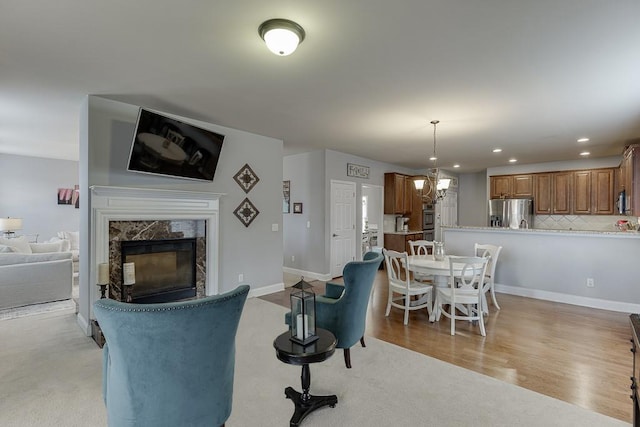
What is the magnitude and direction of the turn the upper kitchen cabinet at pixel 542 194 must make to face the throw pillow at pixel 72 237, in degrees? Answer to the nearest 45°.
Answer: approximately 45° to its right

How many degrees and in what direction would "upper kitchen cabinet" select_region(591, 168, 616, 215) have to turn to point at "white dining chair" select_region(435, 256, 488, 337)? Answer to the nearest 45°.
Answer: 0° — it already faces it

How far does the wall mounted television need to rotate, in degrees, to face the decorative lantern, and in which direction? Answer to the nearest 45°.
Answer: approximately 45° to its right
